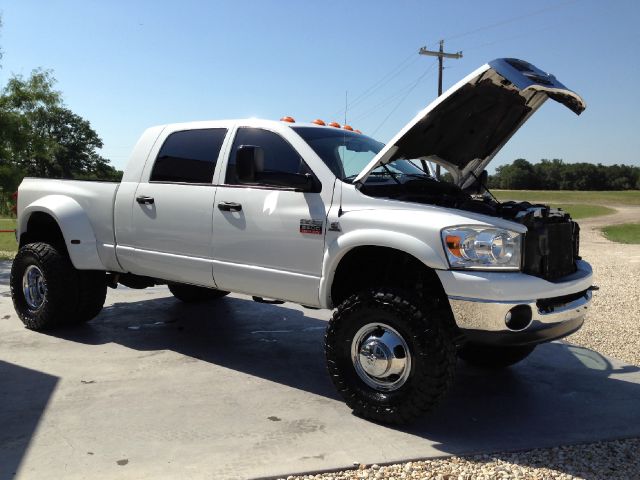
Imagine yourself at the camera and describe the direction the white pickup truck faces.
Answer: facing the viewer and to the right of the viewer
